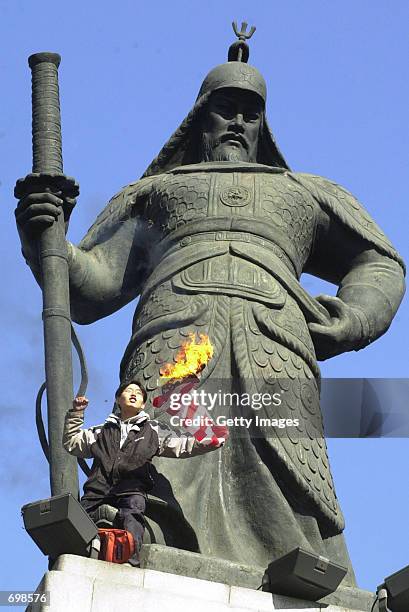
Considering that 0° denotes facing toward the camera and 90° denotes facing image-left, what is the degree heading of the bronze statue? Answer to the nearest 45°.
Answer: approximately 0°
